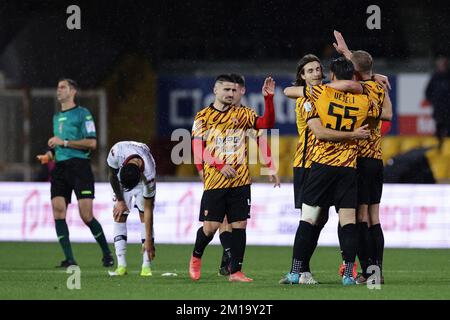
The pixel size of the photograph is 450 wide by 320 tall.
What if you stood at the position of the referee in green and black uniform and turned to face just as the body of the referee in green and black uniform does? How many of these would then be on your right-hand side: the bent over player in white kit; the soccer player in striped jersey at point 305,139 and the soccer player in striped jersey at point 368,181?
0

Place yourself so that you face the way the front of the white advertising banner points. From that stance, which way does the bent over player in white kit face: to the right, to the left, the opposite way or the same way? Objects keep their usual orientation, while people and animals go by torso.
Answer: the same way

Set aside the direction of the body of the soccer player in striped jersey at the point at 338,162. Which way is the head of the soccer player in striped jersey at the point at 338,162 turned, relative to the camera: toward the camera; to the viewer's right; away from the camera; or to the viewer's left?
away from the camera

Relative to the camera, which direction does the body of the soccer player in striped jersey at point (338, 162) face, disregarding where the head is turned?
away from the camera

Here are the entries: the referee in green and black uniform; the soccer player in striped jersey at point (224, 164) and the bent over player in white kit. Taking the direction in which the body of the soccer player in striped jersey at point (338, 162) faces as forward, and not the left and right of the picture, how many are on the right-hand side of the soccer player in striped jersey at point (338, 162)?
0

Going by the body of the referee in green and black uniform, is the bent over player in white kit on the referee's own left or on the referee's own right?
on the referee's own left

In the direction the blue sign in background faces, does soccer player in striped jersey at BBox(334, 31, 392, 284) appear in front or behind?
in front

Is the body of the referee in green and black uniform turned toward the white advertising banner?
no

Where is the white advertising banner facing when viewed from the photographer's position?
facing the viewer

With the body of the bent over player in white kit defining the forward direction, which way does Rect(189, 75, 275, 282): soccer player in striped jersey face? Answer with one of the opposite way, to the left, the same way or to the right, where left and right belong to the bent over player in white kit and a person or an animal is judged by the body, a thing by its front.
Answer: the same way

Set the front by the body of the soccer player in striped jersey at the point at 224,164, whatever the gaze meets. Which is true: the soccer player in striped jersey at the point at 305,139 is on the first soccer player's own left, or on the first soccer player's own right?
on the first soccer player's own left

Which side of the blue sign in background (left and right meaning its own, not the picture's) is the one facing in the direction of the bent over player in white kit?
front

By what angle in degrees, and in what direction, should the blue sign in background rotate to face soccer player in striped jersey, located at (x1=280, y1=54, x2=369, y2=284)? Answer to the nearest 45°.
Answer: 0° — it already faces them

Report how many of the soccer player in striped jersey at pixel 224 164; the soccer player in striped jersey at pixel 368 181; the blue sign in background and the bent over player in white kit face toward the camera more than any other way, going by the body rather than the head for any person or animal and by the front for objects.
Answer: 3

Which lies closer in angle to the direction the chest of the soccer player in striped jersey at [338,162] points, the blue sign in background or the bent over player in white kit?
the blue sign in background

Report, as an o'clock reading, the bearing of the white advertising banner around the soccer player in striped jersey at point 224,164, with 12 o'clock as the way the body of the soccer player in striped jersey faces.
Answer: The white advertising banner is roughly at 6 o'clock from the soccer player in striped jersey.

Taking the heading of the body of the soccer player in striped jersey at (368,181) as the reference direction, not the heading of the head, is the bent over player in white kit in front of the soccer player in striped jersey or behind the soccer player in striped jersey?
in front

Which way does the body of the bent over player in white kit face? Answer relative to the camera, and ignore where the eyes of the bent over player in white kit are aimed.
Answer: toward the camera
